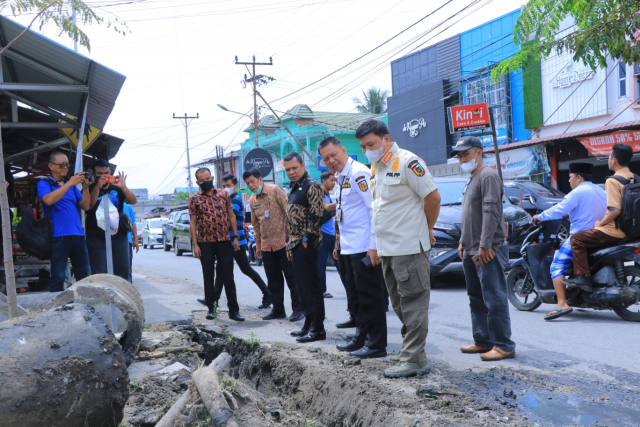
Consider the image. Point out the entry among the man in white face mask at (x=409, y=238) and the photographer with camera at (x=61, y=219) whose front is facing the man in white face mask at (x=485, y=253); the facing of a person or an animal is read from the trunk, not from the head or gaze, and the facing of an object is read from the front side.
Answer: the photographer with camera

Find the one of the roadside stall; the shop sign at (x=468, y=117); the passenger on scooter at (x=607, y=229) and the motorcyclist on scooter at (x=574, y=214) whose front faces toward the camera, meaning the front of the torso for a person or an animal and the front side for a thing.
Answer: the shop sign

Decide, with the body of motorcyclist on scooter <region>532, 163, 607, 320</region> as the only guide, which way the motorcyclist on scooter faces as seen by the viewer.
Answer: to the viewer's left

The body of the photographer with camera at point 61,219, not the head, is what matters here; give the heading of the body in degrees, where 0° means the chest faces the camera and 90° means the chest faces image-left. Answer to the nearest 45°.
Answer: approximately 315°

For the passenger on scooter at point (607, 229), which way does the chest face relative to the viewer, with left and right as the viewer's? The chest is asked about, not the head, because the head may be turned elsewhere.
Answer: facing to the left of the viewer

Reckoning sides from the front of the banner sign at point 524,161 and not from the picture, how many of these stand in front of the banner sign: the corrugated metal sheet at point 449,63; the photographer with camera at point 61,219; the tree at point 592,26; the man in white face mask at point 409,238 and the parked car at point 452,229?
4

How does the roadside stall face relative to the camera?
to the viewer's right

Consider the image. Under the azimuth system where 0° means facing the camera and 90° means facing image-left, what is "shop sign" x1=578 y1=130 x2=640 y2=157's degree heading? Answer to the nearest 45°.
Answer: approximately 45°

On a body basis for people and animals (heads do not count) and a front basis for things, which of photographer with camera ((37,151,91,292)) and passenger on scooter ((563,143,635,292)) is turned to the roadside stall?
the passenger on scooter

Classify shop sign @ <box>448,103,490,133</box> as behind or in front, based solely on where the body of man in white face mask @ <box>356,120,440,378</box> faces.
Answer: behind

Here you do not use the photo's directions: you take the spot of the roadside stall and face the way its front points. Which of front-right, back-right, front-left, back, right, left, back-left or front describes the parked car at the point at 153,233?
left

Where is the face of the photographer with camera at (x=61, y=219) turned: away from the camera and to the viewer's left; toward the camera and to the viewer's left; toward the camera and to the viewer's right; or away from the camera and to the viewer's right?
toward the camera and to the viewer's right
